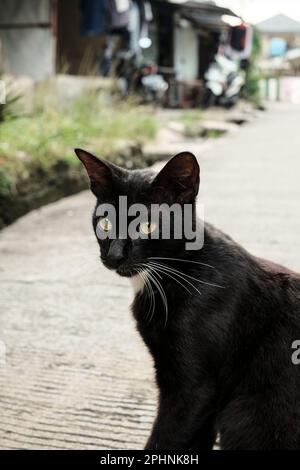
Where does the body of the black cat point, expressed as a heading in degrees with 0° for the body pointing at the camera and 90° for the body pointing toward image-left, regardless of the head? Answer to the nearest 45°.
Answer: approximately 45°

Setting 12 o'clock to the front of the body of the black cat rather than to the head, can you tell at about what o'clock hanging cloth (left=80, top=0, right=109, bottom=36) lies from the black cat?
The hanging cloth is roughly at 4 o'clock from the black cat.

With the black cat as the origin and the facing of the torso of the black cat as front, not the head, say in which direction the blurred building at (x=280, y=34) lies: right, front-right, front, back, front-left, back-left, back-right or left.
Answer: back-right

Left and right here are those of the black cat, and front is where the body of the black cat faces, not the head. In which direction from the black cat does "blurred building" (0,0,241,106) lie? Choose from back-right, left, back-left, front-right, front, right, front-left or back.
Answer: back-right

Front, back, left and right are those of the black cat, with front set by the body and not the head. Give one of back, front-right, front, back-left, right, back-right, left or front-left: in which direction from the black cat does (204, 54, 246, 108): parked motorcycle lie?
back-right

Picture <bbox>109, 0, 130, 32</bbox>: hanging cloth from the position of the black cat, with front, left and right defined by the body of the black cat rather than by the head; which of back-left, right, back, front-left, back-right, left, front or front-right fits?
back-right

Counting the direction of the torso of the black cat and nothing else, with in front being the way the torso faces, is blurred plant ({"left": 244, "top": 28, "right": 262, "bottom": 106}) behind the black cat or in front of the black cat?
behind
